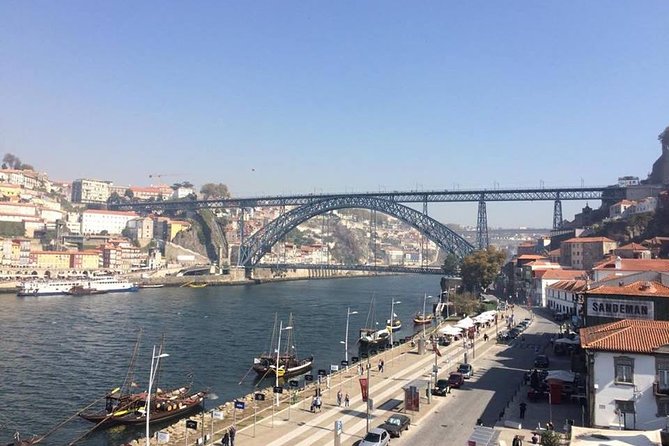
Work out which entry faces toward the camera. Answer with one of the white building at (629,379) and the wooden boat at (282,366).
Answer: the white building

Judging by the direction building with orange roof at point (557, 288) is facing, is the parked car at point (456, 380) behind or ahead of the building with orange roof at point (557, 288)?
ahead

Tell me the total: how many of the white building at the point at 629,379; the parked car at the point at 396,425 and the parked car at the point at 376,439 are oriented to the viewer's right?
0

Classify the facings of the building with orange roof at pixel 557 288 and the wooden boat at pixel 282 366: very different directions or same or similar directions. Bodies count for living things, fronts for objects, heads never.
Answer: very different directions

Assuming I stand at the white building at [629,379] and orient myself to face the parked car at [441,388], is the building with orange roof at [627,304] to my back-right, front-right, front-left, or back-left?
front-right

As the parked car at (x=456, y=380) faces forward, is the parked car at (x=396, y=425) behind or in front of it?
in front

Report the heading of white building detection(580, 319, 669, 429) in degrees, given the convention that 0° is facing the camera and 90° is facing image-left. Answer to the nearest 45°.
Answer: approximately 0°

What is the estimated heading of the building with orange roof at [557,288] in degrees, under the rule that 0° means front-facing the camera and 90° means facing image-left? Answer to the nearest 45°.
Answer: approximately 45°

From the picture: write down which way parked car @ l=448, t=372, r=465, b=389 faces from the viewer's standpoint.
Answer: facing the viewer and to the left of the viewer
